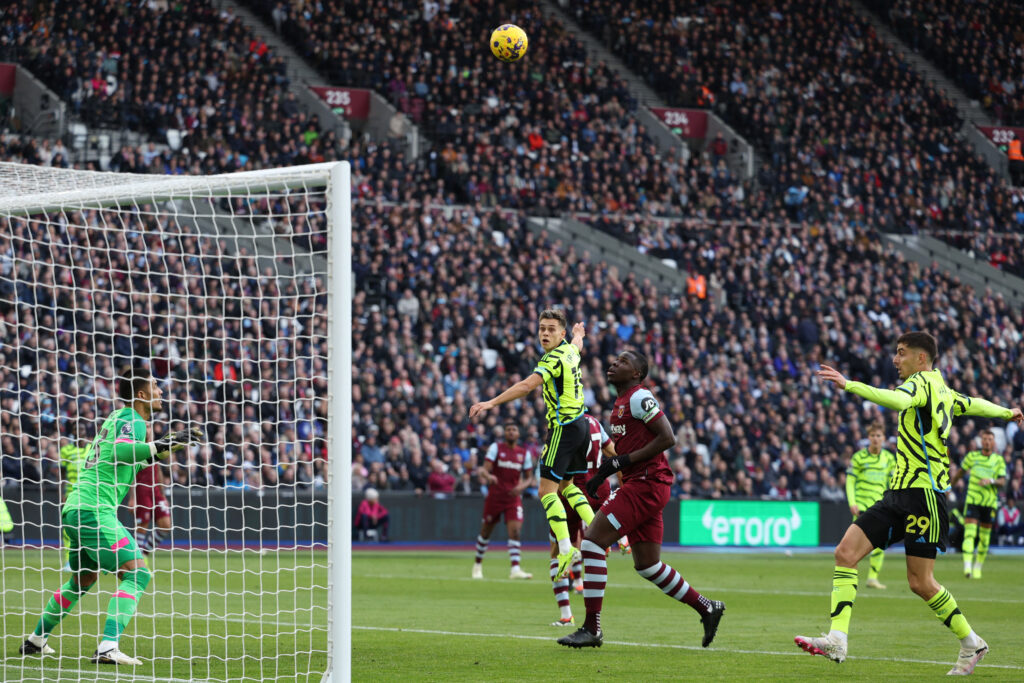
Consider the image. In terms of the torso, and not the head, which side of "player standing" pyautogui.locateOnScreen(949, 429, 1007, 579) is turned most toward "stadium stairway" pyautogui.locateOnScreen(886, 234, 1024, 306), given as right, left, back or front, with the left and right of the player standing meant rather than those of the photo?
back

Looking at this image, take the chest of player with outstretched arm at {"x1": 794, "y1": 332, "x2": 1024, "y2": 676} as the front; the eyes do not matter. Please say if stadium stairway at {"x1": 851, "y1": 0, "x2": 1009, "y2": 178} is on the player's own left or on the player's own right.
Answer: on the player's own right

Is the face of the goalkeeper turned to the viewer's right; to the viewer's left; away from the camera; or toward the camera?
to the viewer's right

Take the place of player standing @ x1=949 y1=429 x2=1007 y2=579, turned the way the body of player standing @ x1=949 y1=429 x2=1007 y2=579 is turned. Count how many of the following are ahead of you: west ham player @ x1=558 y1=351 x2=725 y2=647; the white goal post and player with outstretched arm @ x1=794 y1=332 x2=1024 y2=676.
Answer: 3

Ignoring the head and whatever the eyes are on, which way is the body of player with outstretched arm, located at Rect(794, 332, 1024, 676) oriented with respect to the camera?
to the viewer's left

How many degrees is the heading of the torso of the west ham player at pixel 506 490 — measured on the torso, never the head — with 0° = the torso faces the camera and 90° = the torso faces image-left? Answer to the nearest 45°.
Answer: approximately 0°

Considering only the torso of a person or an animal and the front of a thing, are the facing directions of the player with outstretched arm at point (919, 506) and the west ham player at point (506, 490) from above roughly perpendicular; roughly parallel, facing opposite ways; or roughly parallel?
roughly perpendicular

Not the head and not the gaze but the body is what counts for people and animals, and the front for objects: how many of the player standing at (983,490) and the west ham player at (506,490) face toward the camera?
2

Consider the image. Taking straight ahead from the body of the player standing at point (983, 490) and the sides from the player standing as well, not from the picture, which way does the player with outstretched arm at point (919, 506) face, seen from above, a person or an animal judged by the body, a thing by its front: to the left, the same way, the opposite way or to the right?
to the right

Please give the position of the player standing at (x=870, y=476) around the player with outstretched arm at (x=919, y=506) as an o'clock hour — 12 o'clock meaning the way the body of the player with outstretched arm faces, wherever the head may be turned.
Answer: The player standing is roughly at 3 o'clock from the player with outstretched arm.

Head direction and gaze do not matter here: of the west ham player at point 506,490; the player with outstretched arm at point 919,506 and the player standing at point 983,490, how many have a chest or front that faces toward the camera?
2
